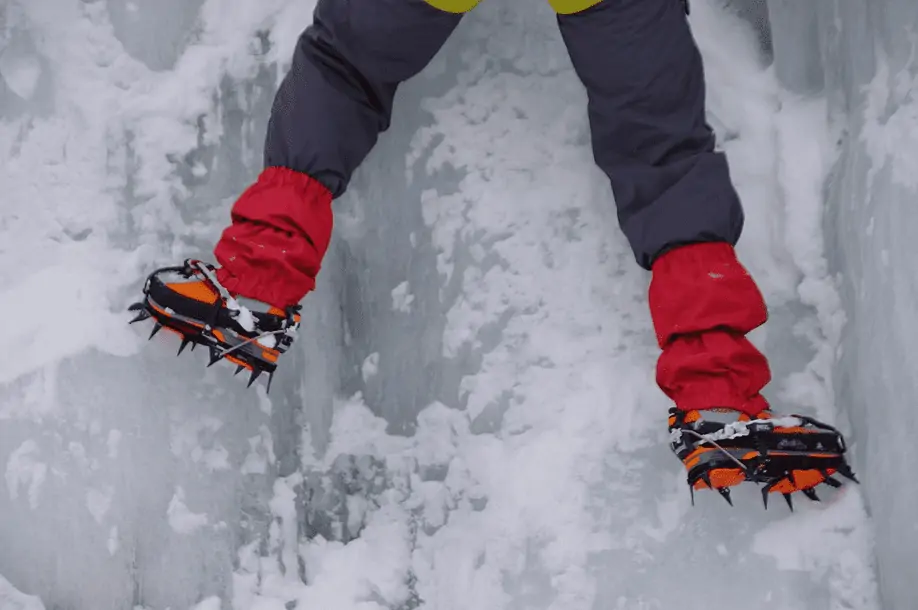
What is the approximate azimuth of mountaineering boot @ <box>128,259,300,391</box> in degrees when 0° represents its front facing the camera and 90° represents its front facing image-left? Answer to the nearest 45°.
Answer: approximately 90°
